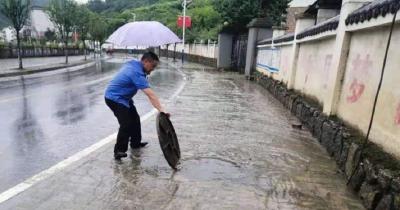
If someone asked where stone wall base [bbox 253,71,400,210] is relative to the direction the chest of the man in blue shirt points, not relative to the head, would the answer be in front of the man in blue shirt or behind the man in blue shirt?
in front

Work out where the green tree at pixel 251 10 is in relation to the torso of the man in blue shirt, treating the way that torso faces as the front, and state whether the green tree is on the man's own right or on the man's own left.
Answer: on the man's own left

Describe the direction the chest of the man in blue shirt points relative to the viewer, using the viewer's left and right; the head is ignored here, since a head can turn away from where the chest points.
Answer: facing to the right of the viewer

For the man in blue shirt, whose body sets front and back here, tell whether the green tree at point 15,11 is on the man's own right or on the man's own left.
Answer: on the man's own left

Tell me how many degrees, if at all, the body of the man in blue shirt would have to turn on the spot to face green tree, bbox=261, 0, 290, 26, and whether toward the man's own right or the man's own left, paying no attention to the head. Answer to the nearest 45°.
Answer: approximately 45° to the man's own left

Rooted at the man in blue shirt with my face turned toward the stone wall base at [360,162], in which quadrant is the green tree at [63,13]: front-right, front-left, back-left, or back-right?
back-left

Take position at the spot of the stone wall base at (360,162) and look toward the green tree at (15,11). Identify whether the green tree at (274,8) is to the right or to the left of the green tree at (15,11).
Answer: right

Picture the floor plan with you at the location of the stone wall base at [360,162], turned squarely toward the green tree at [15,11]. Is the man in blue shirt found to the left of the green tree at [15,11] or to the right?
left
